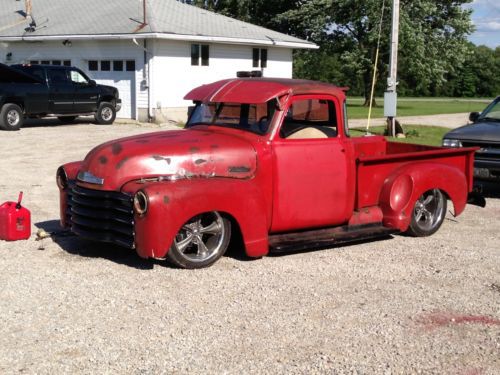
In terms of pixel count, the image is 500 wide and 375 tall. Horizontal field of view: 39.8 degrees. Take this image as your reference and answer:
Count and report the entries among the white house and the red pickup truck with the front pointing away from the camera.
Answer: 0

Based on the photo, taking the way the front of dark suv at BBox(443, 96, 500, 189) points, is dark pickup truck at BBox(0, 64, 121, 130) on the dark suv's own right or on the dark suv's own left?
on the dark suv's own right

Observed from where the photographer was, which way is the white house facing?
facing the viewer and to the left of the viewer

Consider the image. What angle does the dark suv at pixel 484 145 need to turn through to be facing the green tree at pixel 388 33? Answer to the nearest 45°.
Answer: approximately 135° to its right

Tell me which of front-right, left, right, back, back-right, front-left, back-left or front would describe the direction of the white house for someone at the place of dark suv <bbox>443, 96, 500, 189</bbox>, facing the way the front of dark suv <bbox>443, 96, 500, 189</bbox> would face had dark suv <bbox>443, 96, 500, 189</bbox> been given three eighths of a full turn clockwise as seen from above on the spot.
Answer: front-left

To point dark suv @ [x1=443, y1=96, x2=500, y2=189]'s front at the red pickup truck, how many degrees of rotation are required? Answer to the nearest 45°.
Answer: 0° — it already faces it

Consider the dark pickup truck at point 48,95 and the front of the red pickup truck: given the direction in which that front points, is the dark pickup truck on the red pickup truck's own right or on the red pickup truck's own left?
on the red pickup truck's own right
